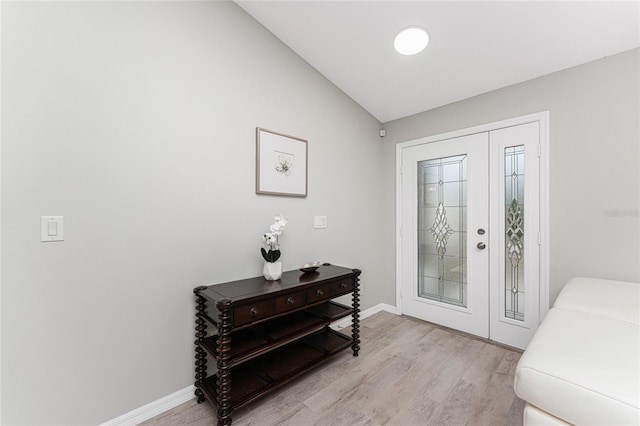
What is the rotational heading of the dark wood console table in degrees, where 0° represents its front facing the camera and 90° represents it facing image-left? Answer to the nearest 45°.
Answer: approximately 315°

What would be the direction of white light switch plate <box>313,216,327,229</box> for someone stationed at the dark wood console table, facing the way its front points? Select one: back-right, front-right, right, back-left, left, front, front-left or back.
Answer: left

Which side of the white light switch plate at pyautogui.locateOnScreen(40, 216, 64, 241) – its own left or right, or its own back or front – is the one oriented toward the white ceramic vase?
left

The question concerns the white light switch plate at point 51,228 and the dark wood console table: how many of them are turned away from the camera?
0

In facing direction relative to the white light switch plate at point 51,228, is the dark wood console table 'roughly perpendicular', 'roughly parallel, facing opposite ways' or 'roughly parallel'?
roughly parallel

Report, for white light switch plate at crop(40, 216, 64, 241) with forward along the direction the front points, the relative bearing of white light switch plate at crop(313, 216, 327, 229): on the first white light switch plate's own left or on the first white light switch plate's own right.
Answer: on the first white light switch plate's own left

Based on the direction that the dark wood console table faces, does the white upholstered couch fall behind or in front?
in front

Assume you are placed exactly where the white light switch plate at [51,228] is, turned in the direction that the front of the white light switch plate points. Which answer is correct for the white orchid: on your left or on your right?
on your left

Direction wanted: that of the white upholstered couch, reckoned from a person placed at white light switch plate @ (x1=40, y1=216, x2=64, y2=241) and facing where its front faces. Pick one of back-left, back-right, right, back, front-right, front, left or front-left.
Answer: front-left

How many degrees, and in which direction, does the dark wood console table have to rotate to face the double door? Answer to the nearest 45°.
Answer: approximately 45° to its left
